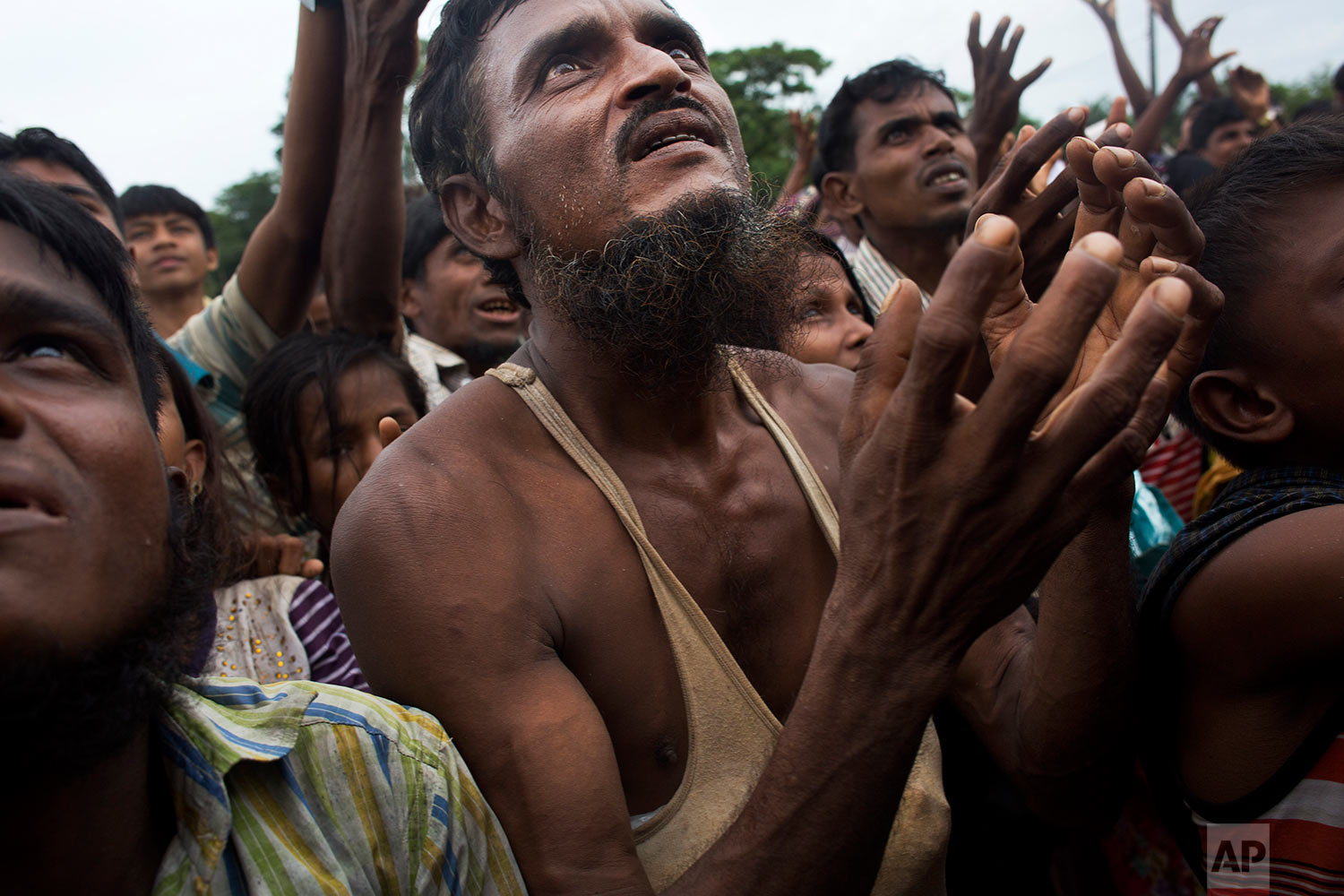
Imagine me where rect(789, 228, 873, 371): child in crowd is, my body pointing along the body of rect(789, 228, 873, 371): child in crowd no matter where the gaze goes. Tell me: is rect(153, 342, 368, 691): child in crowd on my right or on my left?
on my right

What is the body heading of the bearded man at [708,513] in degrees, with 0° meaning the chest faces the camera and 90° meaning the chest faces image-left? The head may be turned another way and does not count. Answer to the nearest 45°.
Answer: approximately 315°

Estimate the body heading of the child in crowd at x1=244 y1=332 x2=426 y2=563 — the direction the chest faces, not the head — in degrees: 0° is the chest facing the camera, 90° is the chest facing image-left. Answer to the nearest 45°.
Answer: approximately 315°

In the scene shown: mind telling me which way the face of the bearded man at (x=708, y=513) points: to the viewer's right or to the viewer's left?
to the viewer's right

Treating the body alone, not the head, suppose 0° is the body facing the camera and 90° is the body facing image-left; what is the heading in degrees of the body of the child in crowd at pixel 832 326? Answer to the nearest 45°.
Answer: approximately 315°

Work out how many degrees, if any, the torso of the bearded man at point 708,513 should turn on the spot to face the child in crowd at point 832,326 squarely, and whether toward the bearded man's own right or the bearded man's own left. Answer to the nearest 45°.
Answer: approximately 135° to the bearded man's own left

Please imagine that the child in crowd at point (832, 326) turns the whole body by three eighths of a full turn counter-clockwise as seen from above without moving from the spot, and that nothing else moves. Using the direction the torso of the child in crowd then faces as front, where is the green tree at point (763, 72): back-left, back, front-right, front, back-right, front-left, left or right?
front

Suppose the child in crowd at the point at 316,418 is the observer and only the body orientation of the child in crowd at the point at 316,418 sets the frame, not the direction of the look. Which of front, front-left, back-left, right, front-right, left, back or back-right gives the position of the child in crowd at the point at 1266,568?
front
